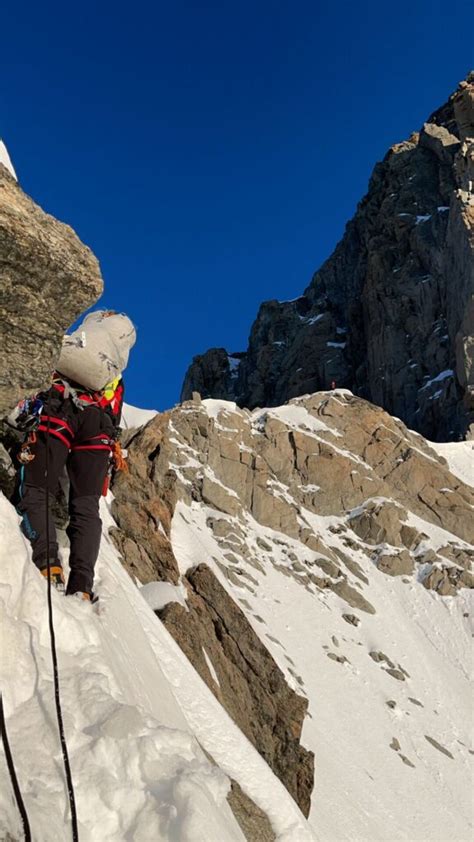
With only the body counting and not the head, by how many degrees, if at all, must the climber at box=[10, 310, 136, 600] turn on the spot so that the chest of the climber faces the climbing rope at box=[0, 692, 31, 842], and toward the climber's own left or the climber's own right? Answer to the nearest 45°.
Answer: approximately 180°

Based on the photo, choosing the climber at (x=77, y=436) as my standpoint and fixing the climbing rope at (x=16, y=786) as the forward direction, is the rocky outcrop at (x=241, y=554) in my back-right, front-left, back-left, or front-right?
back-left

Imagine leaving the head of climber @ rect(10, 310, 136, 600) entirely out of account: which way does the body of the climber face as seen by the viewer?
away from the camera
